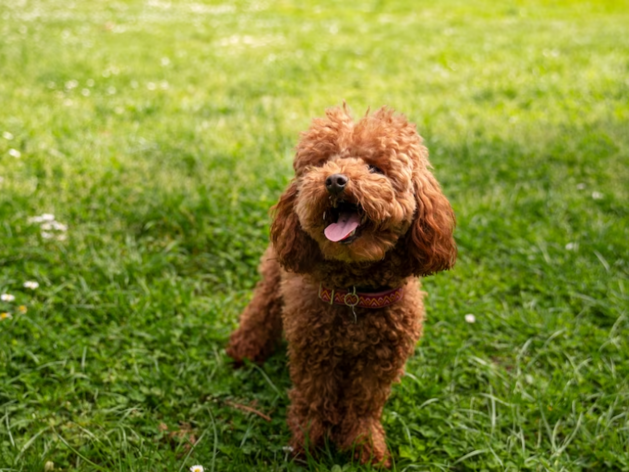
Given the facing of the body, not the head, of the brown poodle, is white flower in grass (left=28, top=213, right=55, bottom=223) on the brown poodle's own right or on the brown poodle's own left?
on the brown poodle's own right

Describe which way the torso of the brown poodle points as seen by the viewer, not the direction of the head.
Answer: toward the camera
